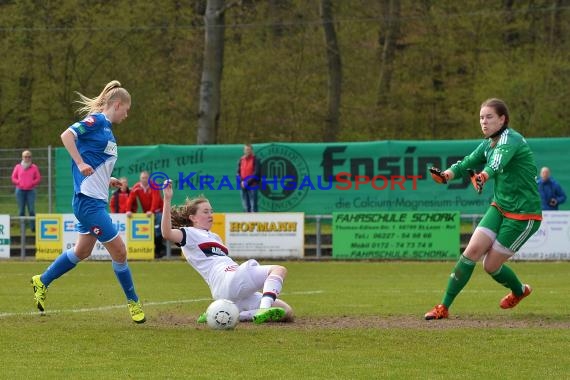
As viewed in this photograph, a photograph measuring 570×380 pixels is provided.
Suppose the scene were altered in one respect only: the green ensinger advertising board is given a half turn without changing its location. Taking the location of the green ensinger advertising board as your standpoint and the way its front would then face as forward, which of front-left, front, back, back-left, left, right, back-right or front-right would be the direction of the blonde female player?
back

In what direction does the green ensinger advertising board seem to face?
toward the camera

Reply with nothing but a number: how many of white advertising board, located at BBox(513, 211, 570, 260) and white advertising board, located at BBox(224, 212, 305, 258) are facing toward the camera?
2

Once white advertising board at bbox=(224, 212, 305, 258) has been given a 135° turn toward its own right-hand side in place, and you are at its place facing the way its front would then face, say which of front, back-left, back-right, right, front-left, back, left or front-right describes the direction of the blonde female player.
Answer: back-left

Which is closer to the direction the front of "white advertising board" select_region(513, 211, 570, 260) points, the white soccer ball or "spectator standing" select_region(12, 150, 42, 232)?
the white soccer ball

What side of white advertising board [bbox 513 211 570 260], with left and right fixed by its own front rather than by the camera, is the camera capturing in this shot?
front

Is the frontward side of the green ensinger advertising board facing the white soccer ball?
yes

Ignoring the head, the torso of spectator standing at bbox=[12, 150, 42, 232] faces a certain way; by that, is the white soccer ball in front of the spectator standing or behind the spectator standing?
in front

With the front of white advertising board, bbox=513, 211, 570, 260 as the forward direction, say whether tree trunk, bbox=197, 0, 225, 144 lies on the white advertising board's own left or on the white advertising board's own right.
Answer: on the white advertising board's own right

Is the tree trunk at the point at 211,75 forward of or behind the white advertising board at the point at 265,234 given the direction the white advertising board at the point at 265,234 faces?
behind

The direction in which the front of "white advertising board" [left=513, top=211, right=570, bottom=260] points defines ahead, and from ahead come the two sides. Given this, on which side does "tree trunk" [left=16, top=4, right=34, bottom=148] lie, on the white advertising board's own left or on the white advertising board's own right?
on the white advertising board's own right

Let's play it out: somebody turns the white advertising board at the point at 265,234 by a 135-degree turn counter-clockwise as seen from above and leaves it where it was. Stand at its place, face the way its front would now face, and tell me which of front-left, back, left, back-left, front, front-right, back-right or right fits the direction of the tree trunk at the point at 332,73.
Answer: front-left

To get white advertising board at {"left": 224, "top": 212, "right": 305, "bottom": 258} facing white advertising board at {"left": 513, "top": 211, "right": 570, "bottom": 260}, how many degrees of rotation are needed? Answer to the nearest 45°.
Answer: approximately 90° to its left

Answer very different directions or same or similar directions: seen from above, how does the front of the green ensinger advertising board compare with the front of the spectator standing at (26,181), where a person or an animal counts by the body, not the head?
same or similar directions

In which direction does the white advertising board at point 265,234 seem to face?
toward the camera

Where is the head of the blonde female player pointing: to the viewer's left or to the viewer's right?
to the viewer's right

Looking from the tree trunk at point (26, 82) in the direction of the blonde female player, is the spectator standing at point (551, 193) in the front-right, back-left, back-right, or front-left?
front-left

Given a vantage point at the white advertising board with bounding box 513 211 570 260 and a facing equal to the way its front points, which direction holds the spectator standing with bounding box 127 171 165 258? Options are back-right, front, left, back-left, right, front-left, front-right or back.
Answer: right

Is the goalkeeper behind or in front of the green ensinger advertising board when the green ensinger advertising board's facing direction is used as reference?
in front
